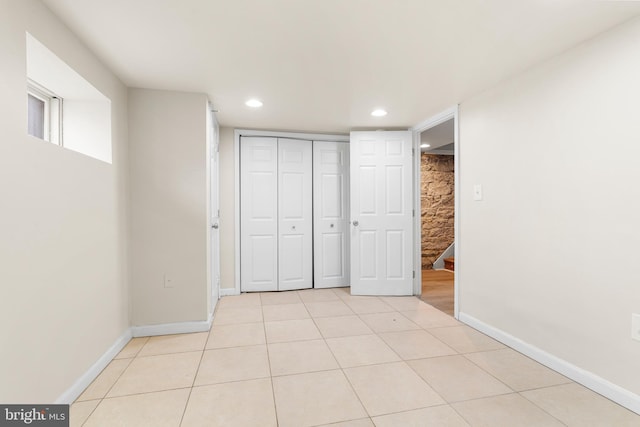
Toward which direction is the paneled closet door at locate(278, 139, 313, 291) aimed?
toward the camera

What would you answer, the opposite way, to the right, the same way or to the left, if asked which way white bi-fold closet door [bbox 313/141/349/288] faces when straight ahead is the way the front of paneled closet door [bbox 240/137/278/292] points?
the same way

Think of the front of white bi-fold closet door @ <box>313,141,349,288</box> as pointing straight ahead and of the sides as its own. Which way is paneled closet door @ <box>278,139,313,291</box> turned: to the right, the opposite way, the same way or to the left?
the same way

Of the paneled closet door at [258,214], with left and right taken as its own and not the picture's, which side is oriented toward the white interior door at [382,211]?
left

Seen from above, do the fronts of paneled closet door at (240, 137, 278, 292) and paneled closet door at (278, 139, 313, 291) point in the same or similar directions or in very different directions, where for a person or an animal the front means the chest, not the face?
same or similar directions

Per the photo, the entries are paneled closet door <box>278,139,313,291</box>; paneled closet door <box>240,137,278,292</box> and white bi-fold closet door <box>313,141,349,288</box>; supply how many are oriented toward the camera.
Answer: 3

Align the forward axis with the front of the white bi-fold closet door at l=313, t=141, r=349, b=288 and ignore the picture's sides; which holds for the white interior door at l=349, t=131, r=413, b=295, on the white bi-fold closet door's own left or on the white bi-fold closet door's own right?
on the white bi-fold closet door's own left

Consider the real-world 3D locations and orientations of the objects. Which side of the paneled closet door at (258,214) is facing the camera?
front

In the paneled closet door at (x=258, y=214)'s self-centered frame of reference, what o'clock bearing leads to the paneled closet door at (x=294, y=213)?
the paneled closet door at (x=294, y=213) is roughly at 9 o'clock from the paneled closet door at (x=258, y=214).

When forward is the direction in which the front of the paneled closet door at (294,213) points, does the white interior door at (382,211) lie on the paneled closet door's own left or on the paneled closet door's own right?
on the paneled closet door's own left

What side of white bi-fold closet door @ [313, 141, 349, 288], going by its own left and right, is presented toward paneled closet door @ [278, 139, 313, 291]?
right

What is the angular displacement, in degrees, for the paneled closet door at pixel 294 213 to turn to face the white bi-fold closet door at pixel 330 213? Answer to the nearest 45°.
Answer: approximately 90° to its left

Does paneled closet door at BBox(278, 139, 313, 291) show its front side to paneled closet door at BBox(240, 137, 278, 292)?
no
